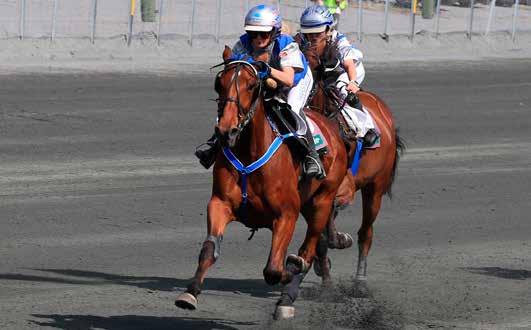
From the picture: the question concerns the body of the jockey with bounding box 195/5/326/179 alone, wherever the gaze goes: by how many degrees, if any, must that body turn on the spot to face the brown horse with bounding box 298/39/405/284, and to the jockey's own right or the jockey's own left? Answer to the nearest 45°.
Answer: approximately 180°

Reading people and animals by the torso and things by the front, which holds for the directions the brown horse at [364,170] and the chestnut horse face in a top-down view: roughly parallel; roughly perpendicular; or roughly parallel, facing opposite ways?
roughly parallel

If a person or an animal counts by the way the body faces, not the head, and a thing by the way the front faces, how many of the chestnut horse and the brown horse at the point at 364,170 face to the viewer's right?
0

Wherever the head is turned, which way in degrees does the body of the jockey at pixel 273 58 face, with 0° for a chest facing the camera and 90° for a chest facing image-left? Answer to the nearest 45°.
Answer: approximately 45°

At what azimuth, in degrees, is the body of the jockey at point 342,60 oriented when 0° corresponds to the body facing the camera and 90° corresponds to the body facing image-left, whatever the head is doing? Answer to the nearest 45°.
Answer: approximately 45°

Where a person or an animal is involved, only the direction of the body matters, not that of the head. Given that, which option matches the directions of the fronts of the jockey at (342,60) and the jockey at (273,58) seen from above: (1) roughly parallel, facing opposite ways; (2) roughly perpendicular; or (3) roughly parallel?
roughly parallel

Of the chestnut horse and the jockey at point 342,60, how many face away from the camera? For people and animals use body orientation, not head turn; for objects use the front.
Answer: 0

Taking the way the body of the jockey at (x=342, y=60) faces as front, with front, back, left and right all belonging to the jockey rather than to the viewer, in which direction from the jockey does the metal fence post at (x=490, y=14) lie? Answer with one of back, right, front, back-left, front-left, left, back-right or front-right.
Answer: back-right

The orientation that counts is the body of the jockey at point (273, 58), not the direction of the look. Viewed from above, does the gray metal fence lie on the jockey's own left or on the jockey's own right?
on the jockey's own right

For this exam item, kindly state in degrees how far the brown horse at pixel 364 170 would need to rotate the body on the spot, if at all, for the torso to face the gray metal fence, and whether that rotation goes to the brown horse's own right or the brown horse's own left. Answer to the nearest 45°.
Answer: approximately 135° to the brown horse's own right

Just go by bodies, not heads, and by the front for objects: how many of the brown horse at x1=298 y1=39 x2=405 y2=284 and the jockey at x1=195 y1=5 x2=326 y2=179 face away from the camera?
0

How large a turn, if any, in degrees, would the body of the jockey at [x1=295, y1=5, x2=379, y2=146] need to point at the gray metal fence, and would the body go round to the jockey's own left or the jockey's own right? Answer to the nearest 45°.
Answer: approximately 135° to the jockey's own right

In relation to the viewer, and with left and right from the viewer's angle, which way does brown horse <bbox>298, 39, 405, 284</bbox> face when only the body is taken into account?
facing the viewer and to the left of the viewer

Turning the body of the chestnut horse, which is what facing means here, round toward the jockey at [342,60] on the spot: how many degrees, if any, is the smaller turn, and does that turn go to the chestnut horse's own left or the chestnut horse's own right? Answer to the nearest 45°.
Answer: approximately 135° to the chestnut horse's own right
